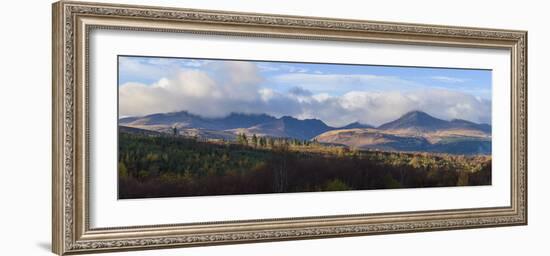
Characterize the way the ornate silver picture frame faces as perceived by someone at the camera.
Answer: facing the viewer and to the right of the viewer
